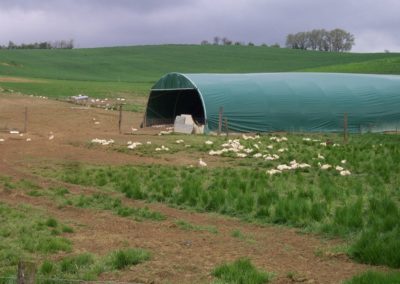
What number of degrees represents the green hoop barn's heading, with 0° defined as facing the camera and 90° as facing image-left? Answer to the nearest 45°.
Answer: approximately 45°

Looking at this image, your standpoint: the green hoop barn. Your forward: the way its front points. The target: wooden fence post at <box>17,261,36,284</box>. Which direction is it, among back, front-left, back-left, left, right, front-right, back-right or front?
front-left
